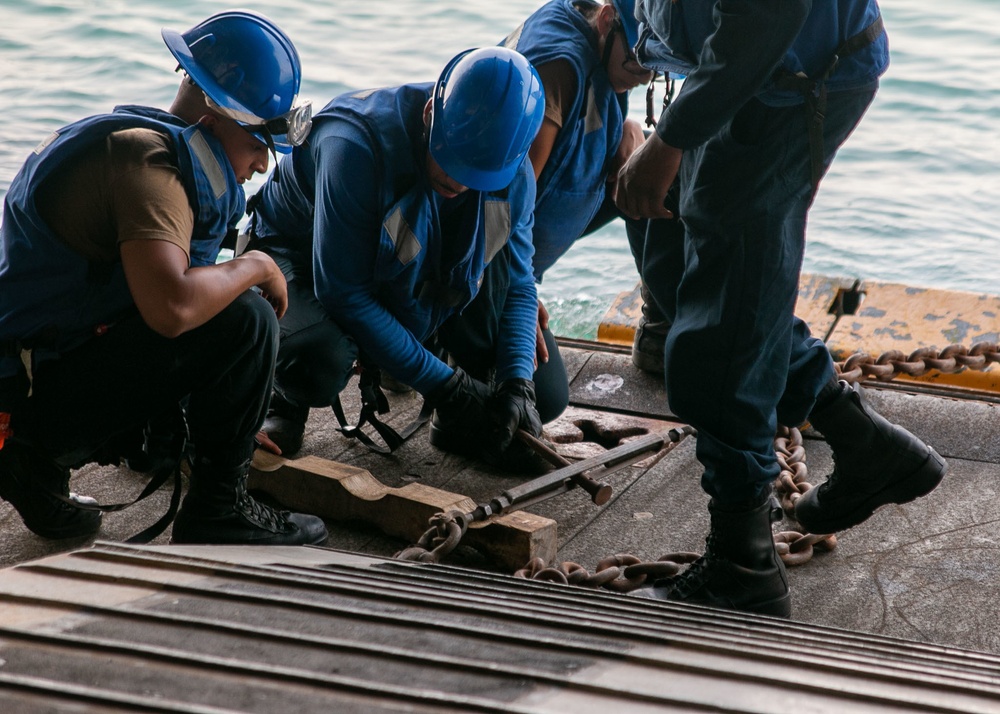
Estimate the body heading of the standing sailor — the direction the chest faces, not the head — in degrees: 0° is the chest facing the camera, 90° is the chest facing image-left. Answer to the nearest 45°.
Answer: approximately 90°

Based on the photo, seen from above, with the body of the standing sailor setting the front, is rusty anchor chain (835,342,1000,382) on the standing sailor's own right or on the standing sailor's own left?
on the standing sailor's own right
